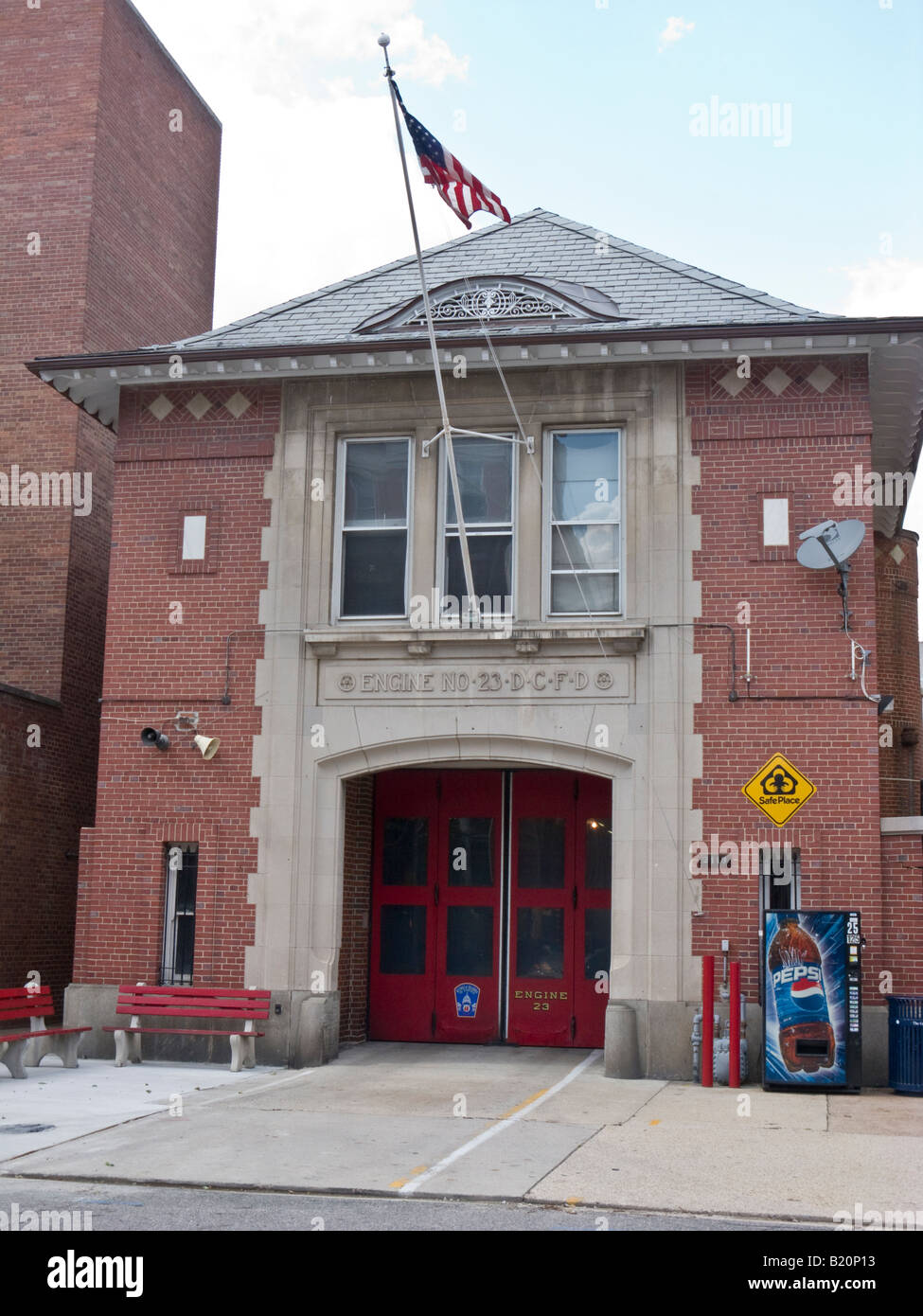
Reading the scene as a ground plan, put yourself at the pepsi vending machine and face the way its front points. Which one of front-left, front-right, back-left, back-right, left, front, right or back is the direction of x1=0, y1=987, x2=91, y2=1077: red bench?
right

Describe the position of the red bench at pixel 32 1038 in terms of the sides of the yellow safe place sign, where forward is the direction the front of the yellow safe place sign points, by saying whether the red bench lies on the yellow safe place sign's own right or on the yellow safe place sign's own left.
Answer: on the yellow safe place sign's own right

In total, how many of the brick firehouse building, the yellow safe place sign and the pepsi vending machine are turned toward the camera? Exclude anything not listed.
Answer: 3

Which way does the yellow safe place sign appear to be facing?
toward the camera

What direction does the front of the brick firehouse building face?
toward the camera

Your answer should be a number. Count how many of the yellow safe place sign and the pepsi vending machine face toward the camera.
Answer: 2

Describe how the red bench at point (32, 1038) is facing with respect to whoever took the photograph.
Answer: facing the viewer and to the right of the viewer
